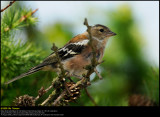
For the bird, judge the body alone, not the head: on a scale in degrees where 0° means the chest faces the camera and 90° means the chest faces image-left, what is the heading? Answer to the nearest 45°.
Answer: approximately 270°
